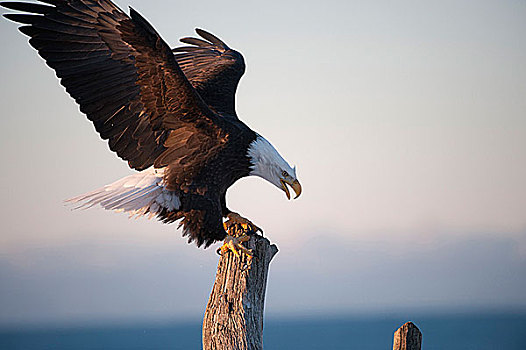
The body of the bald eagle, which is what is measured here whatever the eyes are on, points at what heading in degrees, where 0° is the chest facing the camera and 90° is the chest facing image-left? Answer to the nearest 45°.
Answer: approximately 270°
